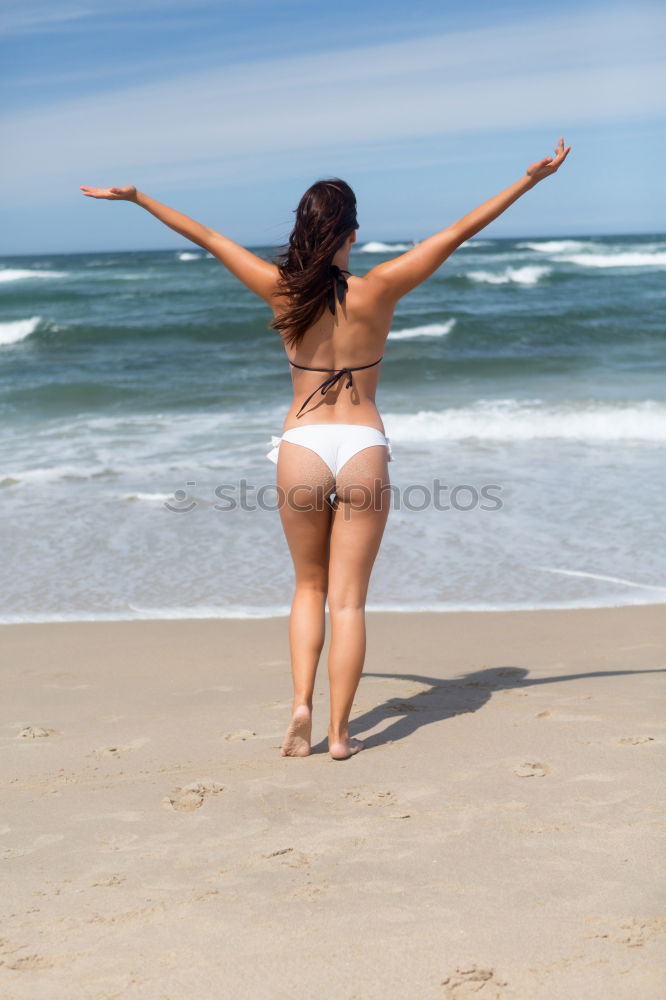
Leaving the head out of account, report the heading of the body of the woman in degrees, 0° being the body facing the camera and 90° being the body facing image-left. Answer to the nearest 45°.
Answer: approximately 180°
